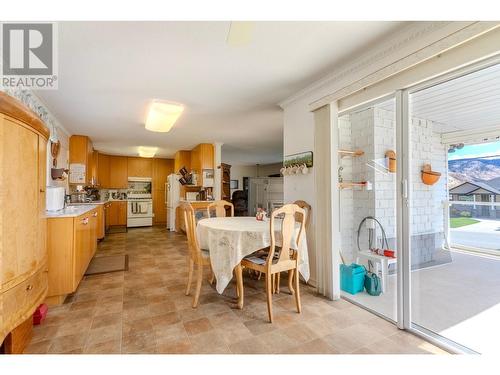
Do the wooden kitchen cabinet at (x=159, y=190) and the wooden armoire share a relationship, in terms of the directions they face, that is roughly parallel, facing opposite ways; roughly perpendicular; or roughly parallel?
roughly perpendicular

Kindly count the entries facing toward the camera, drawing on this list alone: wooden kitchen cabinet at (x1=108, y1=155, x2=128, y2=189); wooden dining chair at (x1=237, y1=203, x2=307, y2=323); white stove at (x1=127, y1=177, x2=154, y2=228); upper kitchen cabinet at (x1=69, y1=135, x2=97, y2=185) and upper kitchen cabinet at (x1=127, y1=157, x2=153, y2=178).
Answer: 3

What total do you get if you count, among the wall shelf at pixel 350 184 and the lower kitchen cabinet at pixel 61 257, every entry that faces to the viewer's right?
1

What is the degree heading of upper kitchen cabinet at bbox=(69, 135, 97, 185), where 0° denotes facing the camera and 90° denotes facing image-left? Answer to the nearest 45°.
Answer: approximately 270°

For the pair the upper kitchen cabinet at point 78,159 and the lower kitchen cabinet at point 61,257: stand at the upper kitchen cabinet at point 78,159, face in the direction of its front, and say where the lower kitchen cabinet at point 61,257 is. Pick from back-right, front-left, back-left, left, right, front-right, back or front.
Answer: right

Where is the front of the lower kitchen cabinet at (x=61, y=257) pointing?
to the viewer's right

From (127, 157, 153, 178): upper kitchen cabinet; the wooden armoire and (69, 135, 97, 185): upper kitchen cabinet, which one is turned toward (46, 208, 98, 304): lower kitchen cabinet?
(127, 157, 153, 178): upper kitchen cabinet

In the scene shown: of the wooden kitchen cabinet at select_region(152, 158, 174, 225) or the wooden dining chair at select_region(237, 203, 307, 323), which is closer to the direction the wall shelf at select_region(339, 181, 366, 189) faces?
the wooden dining chair

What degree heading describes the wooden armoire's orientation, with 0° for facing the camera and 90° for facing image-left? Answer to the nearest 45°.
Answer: approximately 315°

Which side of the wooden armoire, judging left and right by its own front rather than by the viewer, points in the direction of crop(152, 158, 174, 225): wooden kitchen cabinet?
left

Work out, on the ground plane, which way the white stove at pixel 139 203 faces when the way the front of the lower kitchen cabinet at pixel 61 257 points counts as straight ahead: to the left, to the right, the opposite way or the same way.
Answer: to the right

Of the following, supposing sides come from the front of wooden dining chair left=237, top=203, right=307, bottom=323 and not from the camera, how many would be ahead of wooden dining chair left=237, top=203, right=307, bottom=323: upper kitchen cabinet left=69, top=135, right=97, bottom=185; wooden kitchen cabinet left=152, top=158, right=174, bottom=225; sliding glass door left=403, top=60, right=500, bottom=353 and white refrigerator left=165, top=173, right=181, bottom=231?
3

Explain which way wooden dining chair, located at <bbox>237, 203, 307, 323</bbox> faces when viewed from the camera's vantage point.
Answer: facing away from the viewer and to the left of the viewer
